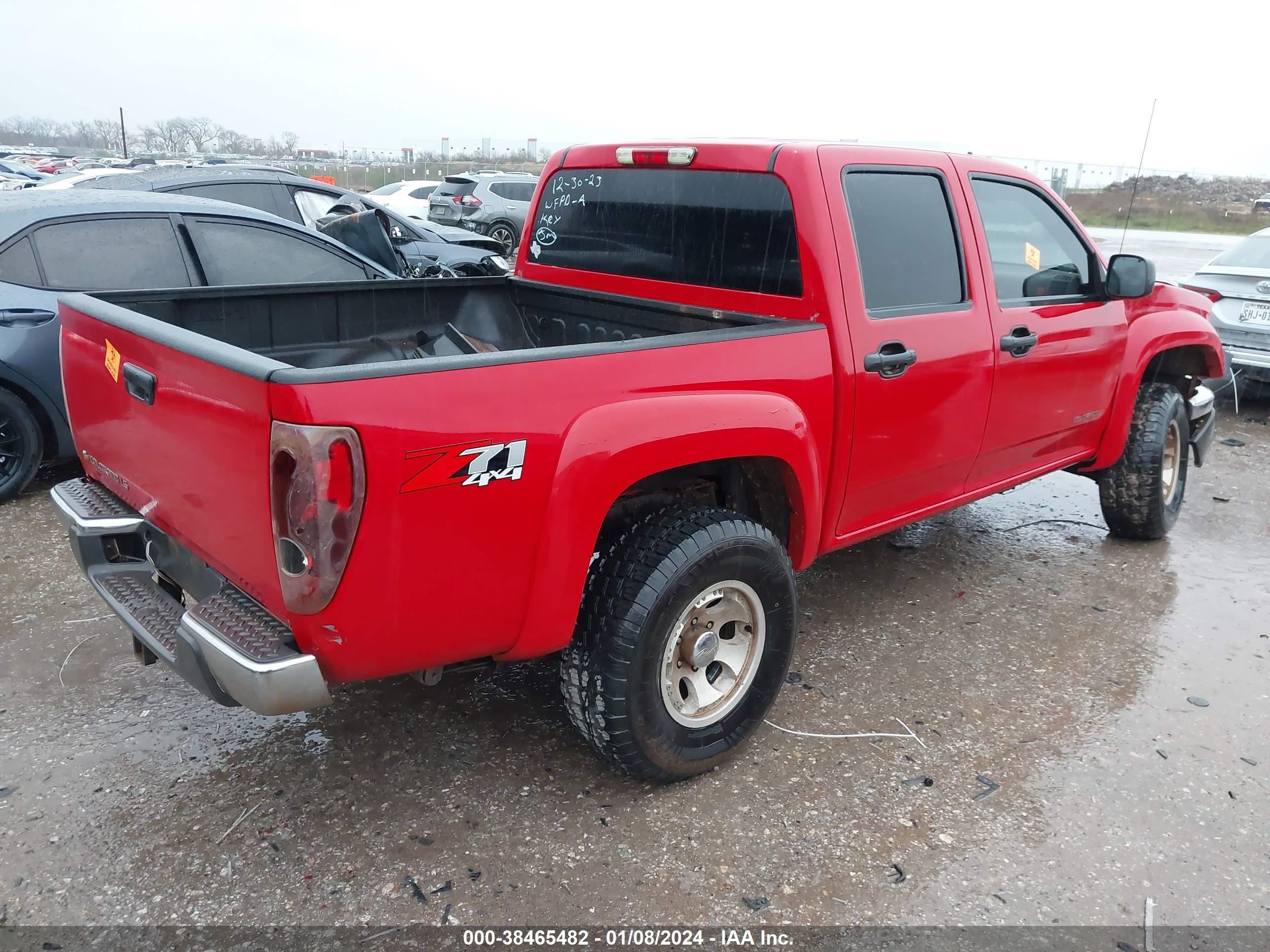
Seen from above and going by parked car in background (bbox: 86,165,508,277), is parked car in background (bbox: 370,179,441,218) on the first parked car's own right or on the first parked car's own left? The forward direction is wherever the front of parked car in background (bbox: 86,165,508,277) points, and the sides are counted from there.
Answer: on the first parked car's own left

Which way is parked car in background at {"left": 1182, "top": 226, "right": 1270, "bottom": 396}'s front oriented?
away from the camera

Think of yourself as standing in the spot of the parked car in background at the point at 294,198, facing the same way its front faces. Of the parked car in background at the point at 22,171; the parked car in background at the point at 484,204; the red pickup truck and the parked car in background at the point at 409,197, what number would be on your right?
1

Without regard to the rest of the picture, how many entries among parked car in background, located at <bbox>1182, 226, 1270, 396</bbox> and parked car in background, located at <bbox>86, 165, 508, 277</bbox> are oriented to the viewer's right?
1

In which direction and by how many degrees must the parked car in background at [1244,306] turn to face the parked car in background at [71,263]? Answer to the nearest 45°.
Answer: approximately 135° to its left

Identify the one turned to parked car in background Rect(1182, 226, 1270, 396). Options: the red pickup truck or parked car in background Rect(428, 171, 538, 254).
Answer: the red pickup truck

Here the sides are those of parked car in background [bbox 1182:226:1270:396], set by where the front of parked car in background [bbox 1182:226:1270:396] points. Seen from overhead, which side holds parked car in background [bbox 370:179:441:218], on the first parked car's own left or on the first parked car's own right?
on the first parked car's own left

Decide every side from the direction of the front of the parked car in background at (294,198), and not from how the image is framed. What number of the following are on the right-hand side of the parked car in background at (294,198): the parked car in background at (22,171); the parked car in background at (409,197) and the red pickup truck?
1

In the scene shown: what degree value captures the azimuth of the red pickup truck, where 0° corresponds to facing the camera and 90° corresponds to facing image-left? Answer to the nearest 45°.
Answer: approximately 225°

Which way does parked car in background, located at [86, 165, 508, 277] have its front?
to the viewer's right

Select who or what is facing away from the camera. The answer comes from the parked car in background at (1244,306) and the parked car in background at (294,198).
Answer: the parked car in background at (1244,306)
